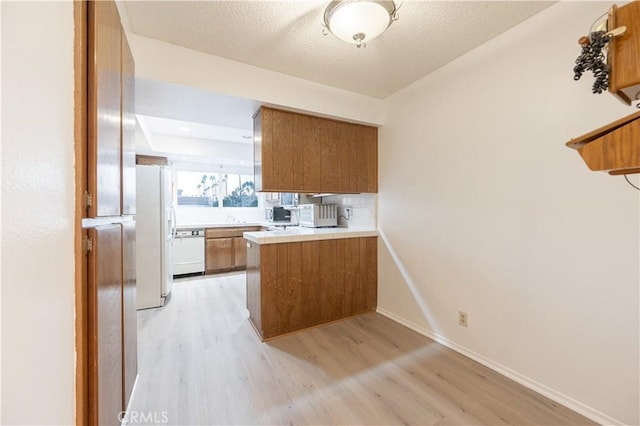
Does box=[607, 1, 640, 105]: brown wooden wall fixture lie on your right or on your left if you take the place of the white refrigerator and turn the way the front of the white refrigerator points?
on your right

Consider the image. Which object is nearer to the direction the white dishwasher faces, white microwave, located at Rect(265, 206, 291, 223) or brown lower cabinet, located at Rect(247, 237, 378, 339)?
the brown lower cabinet

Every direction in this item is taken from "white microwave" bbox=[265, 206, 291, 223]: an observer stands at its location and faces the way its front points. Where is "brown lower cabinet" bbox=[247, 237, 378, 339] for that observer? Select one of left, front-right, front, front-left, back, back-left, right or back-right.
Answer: front-left

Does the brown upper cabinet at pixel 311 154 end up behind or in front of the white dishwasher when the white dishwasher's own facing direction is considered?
in front

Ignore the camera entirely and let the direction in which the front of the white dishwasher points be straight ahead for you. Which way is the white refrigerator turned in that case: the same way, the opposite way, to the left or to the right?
to the left

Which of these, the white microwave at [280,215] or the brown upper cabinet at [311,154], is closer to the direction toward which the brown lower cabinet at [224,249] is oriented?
the brown upper cabinet

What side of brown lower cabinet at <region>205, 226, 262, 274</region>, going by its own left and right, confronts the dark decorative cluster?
front

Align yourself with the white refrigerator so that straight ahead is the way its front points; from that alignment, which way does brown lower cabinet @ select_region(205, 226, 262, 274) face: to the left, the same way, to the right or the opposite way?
to the right

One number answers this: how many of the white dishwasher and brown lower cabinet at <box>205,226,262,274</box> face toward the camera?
2

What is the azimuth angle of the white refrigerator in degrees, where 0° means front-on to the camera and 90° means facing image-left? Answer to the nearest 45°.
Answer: approximately 270°

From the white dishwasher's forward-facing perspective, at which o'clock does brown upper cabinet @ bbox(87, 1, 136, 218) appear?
The brown upper cabinet is roughly at 12 o'clock from the white dishwasher.

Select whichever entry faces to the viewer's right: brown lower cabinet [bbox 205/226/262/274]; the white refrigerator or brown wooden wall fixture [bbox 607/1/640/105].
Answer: the white refrigerator

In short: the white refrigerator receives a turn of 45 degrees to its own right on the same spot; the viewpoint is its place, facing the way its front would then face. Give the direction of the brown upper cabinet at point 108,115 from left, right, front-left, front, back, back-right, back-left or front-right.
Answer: front-right
